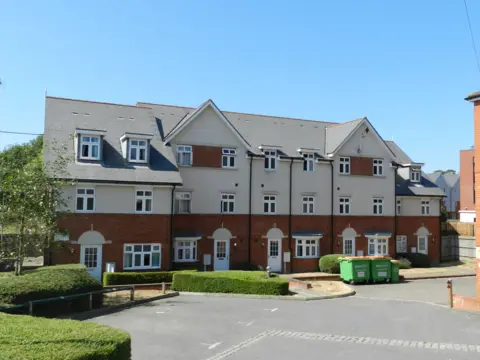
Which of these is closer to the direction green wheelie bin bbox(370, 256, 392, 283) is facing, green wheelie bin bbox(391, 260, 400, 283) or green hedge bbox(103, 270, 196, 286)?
the green hedge

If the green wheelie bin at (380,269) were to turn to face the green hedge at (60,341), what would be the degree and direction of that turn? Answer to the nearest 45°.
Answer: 0° — it already faces it

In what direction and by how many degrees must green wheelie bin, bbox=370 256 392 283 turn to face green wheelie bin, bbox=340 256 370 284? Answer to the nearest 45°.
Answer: approximately 45° to its right

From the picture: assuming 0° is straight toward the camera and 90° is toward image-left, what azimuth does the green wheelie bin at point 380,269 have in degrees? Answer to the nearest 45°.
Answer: approximately 0°

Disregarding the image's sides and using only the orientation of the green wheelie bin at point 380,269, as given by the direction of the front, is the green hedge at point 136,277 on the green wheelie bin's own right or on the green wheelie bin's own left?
on the green wheelie bin's own right

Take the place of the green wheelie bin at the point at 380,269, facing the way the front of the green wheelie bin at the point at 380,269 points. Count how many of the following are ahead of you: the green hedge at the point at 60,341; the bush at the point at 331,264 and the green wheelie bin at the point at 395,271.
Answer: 1

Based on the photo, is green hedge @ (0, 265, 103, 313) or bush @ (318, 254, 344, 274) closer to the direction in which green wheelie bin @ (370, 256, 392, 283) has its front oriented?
the green hedge

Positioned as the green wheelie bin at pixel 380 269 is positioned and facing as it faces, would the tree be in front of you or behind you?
in front

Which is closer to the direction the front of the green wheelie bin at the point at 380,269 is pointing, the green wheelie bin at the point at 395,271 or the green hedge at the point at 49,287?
the green hedge

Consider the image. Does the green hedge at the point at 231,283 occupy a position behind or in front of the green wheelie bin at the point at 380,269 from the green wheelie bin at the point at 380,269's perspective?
in front

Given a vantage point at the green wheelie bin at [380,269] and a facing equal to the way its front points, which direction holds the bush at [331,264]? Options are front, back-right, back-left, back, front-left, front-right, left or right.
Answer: back-right

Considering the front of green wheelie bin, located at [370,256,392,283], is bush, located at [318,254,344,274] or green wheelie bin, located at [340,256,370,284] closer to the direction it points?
the green wheelie bin
